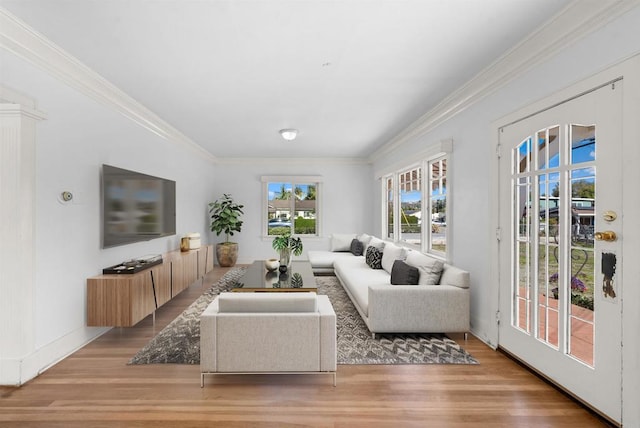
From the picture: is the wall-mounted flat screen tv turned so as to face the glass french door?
yes

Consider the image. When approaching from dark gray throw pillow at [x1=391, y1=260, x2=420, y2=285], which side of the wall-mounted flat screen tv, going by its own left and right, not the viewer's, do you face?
front

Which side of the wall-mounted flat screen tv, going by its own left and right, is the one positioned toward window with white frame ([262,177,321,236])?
left

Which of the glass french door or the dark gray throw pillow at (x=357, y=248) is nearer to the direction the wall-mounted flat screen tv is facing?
the glass french door

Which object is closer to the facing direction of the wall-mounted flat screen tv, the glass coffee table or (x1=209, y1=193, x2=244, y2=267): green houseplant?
the glass coffee table

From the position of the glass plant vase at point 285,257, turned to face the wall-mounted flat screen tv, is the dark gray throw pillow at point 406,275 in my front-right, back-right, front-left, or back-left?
back-left

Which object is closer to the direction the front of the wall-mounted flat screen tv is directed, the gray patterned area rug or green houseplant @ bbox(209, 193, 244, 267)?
the gray patterned area rug

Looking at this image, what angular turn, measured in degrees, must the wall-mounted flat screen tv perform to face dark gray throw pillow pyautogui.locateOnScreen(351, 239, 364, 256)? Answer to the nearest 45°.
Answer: approximately 45° to its left

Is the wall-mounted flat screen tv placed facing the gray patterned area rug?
yes

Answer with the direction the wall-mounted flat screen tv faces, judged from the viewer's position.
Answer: facing the viewer and to the right of the viewer

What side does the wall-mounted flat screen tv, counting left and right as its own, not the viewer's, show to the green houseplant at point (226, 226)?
left
